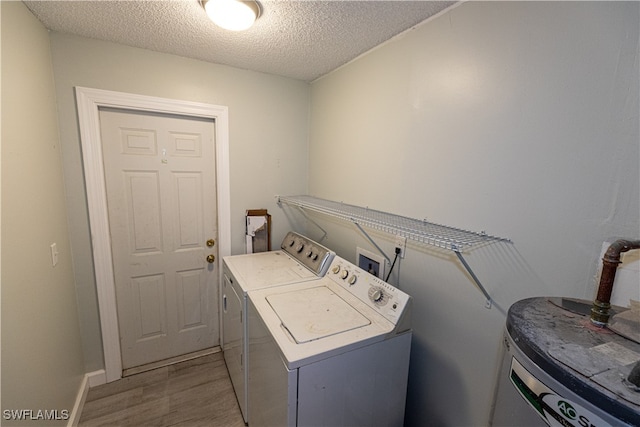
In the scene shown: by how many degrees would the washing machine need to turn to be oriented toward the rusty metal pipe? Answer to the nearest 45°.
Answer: approximately 90° to its left

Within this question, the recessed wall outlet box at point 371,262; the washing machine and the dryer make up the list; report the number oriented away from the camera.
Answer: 0

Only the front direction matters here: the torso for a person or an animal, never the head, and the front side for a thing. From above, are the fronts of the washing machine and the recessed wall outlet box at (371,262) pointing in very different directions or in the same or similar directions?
same or similar directions

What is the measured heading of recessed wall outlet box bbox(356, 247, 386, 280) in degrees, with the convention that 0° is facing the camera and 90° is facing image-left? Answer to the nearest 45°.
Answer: approximately 45°

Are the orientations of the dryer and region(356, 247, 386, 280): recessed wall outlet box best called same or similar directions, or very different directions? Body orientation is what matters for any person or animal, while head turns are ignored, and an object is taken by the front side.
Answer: same or similar directions

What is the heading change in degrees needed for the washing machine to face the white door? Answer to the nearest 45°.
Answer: approximately 90° to its right

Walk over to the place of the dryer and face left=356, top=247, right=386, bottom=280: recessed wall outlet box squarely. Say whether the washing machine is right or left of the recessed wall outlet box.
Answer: right

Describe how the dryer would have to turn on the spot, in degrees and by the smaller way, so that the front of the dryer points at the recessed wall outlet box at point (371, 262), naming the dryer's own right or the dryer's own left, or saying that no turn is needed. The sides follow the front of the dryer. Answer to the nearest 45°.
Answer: approximately 135° to the dryer's own left

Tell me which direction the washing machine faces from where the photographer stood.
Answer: facing the viewer and to the left of the viewer

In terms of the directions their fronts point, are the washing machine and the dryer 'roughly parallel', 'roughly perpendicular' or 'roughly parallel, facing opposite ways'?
roughly parallel

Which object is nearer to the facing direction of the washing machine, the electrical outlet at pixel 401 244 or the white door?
the white door

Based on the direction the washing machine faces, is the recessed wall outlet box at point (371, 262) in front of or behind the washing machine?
behind

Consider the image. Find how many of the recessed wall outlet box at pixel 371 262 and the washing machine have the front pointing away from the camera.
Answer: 0

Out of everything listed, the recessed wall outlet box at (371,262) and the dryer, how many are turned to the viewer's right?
0

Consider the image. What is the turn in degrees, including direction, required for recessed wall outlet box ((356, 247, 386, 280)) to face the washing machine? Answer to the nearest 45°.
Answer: approximately 45° to its left

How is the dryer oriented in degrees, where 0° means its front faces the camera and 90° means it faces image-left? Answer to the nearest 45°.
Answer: approximately 45°
